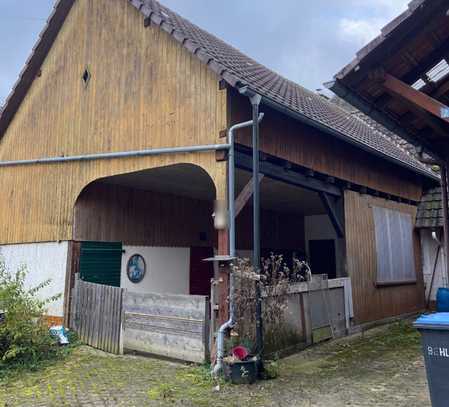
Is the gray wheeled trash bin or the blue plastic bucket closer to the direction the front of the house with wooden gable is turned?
the gray wheeled trash bin

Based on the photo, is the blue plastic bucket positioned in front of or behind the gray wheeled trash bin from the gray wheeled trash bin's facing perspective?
behind

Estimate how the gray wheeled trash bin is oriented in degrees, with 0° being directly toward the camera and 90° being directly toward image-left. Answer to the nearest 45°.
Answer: approximately 0°

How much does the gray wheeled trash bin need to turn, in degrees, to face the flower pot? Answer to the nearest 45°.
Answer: approximately 135° to its right

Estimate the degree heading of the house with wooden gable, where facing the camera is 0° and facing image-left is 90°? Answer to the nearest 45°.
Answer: approximately 45°

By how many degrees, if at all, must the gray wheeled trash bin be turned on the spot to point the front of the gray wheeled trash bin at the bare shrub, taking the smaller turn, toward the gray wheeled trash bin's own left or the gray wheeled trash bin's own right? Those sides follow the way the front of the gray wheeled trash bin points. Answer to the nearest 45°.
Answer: approximately 135° to the gray wheeled trash bin's own right

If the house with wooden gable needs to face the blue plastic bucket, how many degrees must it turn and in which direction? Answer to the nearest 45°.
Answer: approximately 135° to its left
